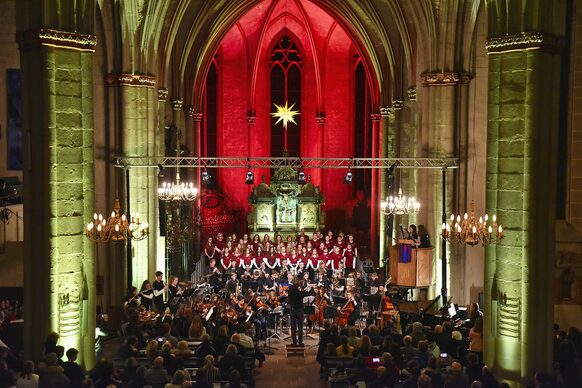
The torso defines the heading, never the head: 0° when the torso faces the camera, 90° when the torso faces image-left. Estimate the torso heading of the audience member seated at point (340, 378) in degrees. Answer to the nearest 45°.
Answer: approximately 180°

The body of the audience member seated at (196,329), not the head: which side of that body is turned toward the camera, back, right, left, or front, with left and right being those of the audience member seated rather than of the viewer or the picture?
back

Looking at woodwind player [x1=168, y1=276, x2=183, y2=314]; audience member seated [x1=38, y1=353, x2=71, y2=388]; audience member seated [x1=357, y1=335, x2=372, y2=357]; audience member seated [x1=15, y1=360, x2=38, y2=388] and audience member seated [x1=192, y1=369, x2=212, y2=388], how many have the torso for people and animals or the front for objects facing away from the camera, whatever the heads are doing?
4

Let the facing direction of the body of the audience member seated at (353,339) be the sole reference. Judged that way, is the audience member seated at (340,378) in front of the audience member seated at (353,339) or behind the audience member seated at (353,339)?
behind

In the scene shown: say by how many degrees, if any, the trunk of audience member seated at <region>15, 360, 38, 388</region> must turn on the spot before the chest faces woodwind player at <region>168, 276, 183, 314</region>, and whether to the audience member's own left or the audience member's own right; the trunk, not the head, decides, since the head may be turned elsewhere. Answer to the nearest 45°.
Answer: approximately 45° to the audience member's own right

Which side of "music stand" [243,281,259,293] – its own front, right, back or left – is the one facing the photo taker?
back

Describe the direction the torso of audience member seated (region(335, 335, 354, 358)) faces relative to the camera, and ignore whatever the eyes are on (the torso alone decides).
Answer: away from the camera

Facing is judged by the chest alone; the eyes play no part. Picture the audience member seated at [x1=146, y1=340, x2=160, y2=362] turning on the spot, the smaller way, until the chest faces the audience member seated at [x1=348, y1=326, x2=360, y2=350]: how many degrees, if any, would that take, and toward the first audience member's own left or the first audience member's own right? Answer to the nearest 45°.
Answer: approximately 90° to the first audience member's own right

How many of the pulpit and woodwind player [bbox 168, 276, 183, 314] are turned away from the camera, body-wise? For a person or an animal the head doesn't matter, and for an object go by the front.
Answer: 0

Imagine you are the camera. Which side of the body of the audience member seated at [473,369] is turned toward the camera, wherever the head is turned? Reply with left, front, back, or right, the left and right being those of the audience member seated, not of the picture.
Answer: back

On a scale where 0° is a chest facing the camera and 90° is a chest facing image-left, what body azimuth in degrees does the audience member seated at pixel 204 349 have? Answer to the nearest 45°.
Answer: approximately 180°

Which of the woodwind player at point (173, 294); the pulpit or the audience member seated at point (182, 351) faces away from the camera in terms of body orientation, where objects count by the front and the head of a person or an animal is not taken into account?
the audience member seated

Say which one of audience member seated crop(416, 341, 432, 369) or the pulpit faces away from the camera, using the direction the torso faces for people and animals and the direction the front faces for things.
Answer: the audience member seated

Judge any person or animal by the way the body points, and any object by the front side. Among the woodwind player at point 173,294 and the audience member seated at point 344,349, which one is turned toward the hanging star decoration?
the audience member seated
